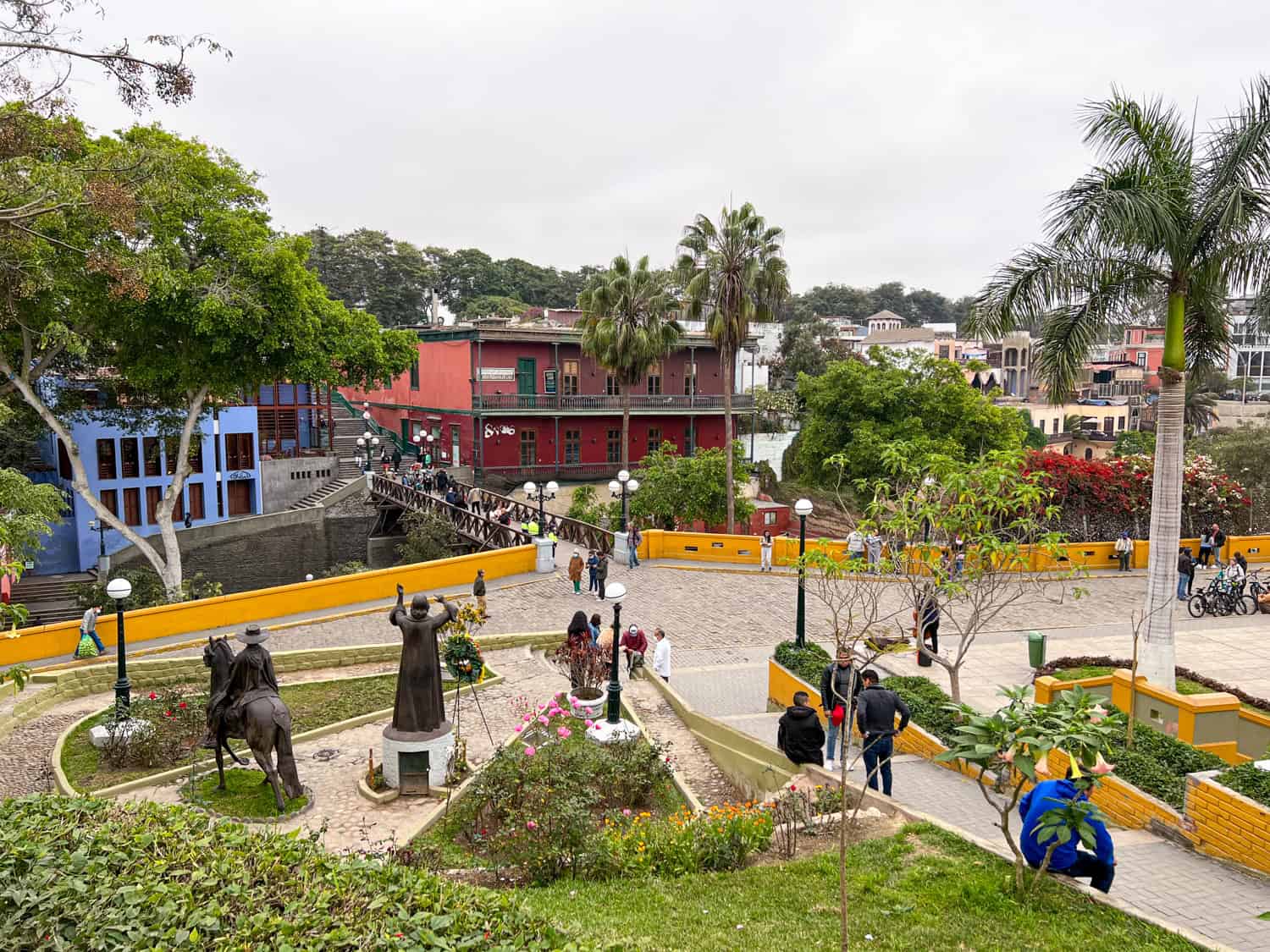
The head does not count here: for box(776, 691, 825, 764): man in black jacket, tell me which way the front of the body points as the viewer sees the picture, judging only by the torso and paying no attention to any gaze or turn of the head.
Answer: away from the camera

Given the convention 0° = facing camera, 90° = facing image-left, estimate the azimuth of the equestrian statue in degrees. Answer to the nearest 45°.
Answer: approximately 135°

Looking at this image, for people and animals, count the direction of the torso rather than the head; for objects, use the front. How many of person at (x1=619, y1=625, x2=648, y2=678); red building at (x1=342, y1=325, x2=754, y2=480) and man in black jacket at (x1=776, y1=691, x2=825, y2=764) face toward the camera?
2

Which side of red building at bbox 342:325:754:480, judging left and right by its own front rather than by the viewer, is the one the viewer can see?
front

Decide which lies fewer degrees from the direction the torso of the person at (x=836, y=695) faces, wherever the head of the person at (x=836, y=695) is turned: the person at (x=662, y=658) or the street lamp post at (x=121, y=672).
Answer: the street lamp post

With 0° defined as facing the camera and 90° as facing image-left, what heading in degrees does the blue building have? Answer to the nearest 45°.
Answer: approximately 315°

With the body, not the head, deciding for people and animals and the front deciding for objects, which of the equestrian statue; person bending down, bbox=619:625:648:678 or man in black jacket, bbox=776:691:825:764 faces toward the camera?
the person bending down

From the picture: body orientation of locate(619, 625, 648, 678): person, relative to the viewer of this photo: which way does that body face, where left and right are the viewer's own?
facing the viewer

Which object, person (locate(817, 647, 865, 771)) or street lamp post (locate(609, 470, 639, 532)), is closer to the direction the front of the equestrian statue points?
the street lamp post

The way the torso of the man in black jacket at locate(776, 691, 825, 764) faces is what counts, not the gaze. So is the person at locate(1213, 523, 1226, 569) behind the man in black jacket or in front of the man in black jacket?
in front

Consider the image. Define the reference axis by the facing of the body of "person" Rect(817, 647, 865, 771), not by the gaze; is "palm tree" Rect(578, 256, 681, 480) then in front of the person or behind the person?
behind

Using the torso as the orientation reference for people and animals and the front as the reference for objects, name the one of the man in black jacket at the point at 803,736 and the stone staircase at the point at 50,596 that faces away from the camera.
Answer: the man in black jacket

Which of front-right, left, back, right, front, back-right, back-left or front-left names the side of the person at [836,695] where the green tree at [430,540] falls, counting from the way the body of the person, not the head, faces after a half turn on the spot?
front-left
